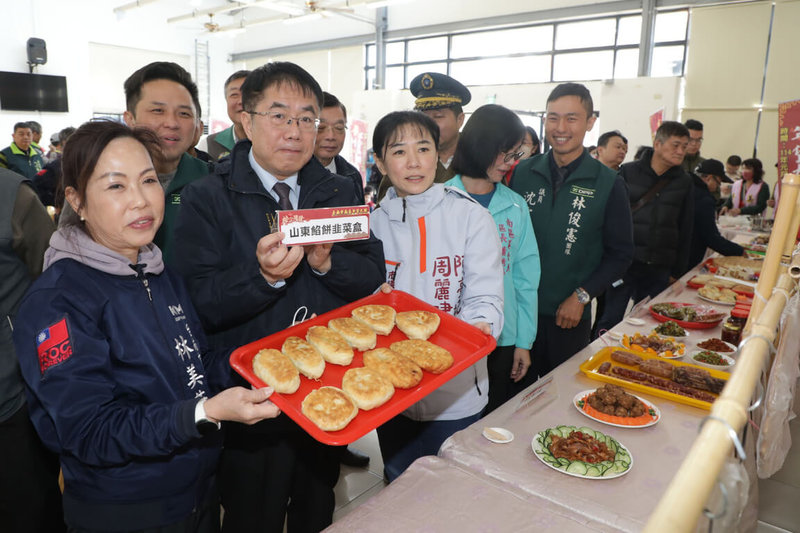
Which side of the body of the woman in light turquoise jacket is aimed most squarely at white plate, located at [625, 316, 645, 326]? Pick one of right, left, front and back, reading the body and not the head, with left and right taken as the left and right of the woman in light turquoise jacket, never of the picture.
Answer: left

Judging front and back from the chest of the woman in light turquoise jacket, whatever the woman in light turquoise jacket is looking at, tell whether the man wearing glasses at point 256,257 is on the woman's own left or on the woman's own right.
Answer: on the woman's own right

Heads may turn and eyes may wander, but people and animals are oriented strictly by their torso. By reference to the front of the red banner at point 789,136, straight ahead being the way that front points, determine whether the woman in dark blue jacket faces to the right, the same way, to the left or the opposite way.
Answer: to the left

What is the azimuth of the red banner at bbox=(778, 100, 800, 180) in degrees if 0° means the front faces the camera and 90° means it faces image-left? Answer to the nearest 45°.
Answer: approximately 0°

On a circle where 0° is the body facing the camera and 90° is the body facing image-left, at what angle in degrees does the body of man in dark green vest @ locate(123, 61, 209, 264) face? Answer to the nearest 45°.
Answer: approximately 315°

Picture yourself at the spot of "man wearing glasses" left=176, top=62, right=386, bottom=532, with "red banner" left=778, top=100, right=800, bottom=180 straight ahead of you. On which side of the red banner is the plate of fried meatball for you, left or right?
right

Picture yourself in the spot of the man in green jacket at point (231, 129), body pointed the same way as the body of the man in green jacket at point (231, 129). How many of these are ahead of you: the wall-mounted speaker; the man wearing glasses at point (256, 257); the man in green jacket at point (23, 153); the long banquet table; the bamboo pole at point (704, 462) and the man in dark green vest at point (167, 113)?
4

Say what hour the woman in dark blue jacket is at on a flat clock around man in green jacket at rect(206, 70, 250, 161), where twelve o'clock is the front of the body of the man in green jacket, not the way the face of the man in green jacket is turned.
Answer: The woman in dark blue jacket is roughly at 12 o'clock from the man in green jacket.
